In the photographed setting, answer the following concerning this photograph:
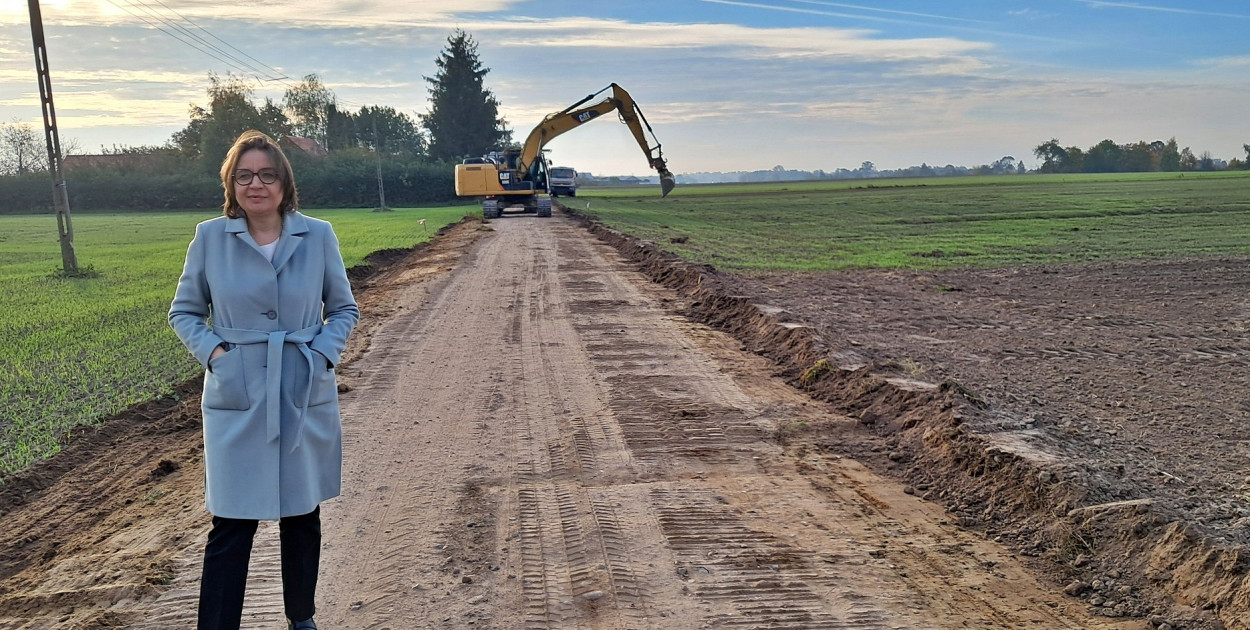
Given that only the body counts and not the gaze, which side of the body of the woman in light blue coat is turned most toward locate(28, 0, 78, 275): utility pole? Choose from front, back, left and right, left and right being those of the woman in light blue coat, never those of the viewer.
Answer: back

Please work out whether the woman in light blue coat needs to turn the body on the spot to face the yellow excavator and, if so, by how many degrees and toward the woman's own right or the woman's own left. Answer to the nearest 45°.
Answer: approximately 180°

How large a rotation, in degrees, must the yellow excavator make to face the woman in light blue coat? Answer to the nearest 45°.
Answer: approximately 90° to its right

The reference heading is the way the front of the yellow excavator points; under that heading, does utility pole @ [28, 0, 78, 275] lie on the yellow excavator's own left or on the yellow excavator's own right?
on the yellow excavator's own right

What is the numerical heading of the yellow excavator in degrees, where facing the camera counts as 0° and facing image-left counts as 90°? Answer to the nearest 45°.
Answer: approximately 270°

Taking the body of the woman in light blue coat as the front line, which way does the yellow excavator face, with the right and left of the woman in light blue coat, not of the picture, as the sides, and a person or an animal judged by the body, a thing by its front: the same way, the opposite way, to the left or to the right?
to the left

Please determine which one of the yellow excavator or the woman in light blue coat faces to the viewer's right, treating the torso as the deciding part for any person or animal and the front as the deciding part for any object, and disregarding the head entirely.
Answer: the yellow excavator

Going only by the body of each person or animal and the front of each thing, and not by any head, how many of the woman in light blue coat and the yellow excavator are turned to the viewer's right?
1
